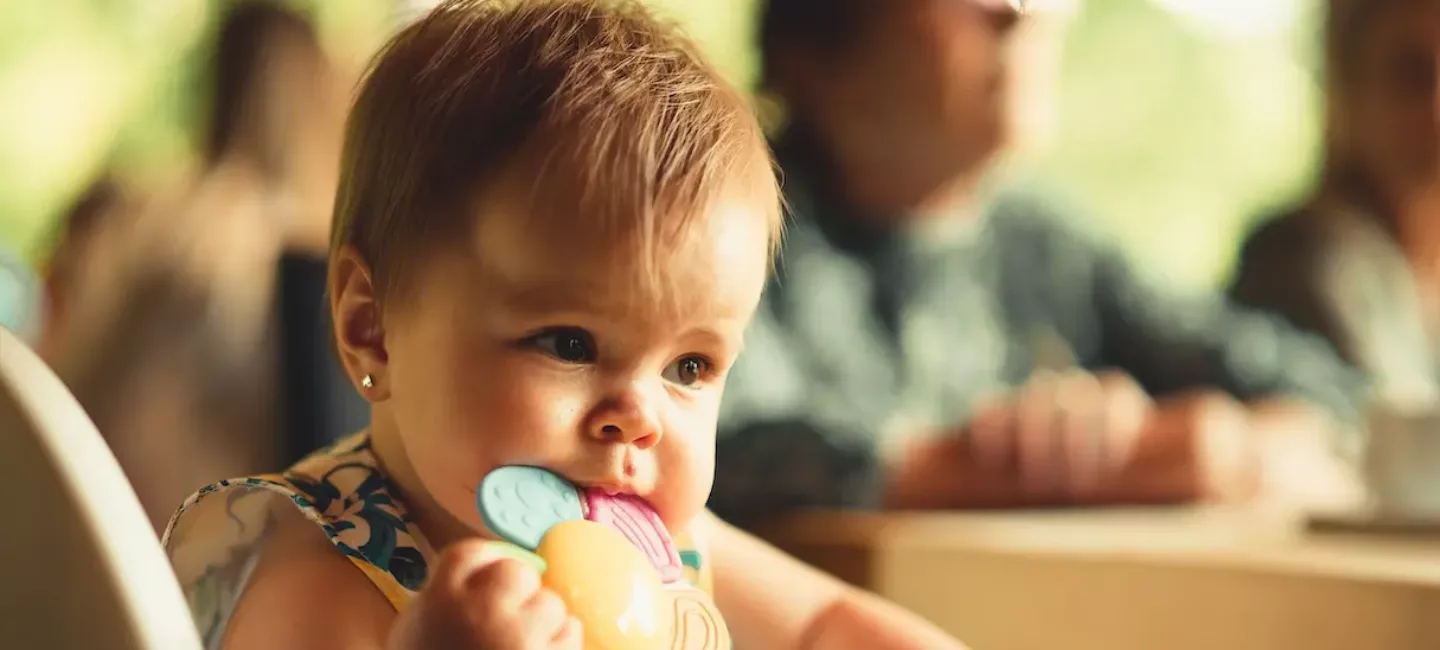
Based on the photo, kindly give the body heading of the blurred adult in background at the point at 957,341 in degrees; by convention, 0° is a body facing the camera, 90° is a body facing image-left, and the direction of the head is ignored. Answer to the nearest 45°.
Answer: approximately 315°

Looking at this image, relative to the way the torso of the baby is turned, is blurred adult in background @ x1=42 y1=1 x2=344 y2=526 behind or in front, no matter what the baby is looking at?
behind

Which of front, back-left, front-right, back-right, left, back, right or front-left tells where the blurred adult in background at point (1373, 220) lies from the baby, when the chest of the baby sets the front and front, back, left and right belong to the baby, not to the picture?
left

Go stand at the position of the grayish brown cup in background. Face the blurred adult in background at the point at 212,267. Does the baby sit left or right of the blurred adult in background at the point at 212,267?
left

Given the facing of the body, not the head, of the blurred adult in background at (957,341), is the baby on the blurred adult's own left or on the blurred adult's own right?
on the blurred adult's own right

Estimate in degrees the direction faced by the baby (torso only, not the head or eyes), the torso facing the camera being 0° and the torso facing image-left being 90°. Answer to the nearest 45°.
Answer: approximately 315°

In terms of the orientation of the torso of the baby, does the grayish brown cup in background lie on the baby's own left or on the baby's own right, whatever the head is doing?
on the baby's own left

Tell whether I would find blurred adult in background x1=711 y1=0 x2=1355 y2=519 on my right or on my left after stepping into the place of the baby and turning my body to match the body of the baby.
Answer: on my left

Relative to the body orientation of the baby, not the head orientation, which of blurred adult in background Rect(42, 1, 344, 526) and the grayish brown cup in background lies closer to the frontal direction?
the grayish brown cup in background
